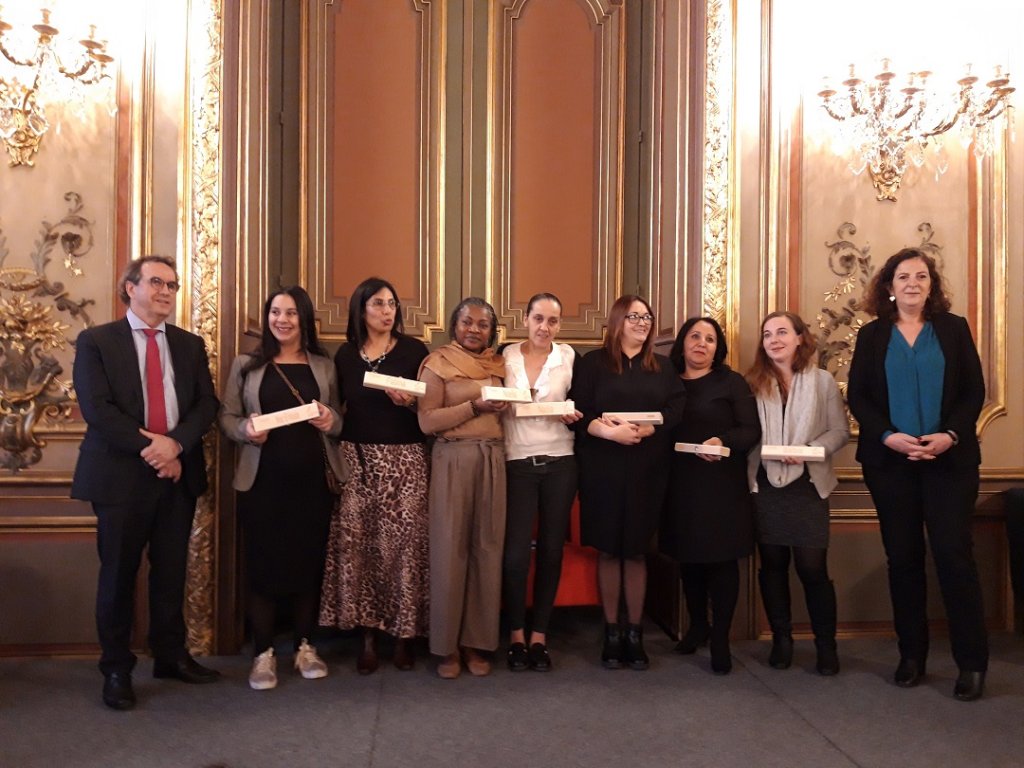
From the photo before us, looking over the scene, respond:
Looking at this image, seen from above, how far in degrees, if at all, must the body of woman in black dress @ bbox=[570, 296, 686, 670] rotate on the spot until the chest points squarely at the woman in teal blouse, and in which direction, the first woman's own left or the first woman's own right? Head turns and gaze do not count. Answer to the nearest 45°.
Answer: approximately 90° to the first woman's own left

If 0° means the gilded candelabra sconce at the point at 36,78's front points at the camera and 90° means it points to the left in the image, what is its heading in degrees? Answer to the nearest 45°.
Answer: approximately 0°

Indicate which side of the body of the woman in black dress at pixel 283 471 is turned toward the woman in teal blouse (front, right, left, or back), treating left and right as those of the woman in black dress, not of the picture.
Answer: left

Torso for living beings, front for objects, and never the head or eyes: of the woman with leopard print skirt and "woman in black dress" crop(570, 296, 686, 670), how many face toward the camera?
2

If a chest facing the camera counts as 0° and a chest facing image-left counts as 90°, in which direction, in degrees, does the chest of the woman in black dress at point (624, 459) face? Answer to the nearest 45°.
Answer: approximately 0°

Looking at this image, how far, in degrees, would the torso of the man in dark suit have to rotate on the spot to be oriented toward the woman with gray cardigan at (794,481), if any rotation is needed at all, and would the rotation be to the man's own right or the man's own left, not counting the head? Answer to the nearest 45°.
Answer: approximately 45° to the man's own left

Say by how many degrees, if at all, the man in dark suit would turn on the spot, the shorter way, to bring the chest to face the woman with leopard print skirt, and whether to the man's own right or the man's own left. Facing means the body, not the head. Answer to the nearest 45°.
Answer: approximately 45° to the man's own left
